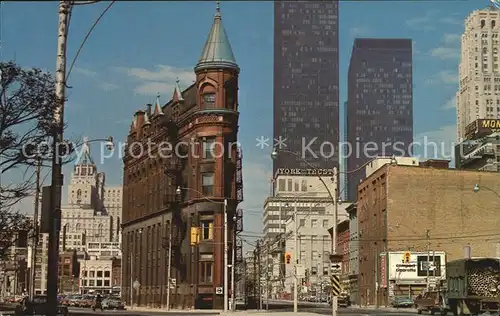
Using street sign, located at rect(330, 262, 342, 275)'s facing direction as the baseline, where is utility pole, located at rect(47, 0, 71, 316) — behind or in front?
in front

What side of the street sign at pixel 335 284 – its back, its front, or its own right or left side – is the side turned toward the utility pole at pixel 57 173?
front

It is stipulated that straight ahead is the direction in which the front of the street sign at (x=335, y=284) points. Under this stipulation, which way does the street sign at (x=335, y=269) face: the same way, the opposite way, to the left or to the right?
the same way

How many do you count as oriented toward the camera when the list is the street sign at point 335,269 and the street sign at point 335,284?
2

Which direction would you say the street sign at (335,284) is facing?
toward the camera

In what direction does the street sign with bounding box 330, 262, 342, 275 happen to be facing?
toward the camera
